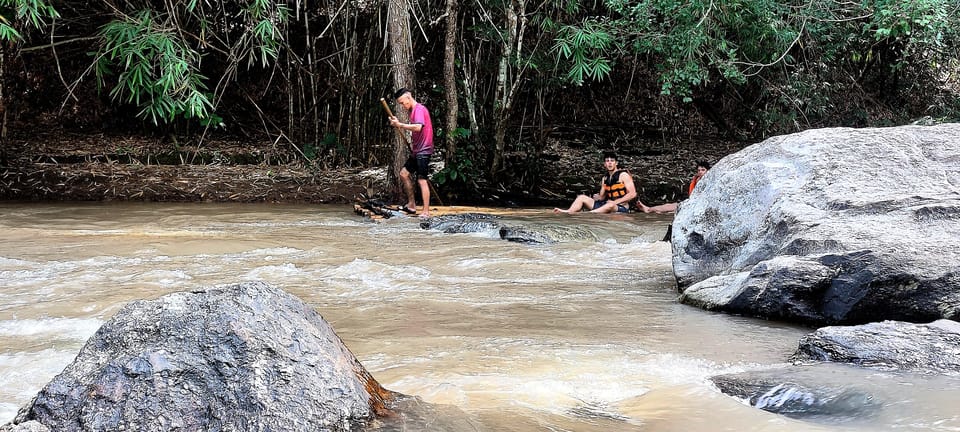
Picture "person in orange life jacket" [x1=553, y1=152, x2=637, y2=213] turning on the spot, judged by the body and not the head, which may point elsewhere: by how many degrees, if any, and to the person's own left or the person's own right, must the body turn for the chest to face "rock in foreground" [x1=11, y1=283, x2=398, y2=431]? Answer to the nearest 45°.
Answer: approximately 45° to the person's own left

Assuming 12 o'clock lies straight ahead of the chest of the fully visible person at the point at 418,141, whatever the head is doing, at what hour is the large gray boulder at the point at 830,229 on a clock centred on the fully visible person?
The large gray boulder is roughly at 8 o'clock from the fully visible person.

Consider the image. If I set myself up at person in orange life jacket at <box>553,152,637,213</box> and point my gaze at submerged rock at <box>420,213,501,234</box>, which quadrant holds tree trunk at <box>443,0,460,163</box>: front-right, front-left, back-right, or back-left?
front-right

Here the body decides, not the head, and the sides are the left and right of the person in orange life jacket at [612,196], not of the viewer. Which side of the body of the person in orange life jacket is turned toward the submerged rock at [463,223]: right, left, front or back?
front

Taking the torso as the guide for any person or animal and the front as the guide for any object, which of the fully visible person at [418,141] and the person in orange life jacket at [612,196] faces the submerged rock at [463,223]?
the person in orange life jacket

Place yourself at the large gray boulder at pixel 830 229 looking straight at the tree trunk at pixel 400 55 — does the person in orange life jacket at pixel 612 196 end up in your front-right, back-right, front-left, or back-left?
front-right

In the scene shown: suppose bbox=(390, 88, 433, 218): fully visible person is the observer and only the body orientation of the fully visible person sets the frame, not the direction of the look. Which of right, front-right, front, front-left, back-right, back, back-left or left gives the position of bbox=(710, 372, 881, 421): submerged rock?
left

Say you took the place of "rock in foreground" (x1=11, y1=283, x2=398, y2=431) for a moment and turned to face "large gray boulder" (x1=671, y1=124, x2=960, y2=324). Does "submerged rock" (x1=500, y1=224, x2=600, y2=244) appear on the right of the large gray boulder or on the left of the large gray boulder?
left

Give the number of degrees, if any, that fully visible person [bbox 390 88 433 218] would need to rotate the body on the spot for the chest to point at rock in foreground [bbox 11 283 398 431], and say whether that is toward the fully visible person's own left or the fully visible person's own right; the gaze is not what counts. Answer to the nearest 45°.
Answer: approximately 90° to the fully visible person's own left

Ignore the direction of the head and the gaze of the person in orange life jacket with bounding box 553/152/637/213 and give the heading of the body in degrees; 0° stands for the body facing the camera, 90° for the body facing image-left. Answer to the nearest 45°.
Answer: approximately 45°

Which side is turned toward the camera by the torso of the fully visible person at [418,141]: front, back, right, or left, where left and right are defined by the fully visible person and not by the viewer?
left

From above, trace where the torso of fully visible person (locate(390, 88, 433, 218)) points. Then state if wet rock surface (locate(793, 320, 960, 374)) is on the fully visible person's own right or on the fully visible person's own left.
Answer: on the fully visible person's own left
